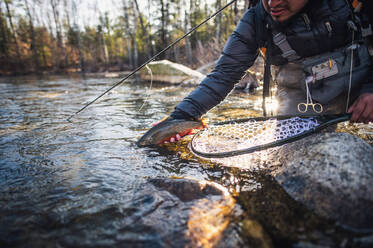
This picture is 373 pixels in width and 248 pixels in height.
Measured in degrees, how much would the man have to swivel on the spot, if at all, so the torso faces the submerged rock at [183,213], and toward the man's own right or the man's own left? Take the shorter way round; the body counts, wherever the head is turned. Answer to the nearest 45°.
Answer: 0° — they already face it

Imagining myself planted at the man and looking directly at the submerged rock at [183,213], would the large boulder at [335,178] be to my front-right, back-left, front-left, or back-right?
front-left

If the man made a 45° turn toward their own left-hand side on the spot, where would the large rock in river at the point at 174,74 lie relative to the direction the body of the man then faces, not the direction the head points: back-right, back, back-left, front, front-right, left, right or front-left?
back-right

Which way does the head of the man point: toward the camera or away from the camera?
toward the camera
